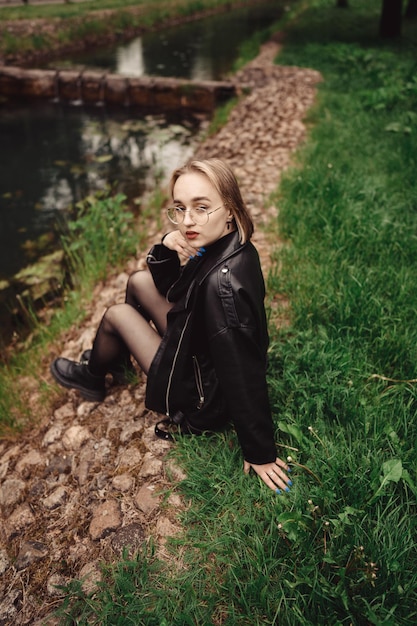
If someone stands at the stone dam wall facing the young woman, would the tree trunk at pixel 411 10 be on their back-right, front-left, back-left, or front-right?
back-left

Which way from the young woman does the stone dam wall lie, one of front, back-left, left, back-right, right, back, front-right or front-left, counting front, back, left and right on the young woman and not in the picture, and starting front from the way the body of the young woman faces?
right

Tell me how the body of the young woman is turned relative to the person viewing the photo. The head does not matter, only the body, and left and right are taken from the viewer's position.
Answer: facing to the left of the viewer

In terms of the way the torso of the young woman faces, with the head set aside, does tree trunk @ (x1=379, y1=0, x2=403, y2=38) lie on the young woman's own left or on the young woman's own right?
on the young woman's own right

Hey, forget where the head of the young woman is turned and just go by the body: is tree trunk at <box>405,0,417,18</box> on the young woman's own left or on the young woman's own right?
on the young woman's own right
